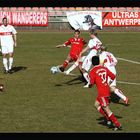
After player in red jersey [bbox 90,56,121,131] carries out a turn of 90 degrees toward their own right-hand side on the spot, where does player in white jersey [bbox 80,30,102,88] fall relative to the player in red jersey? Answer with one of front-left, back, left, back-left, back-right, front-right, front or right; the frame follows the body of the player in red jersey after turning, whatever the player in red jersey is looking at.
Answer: front-left

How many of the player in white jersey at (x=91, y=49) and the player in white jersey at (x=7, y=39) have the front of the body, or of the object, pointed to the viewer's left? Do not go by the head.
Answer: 1

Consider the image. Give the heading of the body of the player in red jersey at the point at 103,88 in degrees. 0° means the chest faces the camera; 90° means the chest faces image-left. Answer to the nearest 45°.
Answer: approximately 135°

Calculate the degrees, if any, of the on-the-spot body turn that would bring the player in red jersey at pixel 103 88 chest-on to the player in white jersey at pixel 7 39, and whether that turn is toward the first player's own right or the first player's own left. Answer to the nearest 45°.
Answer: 0° — they already face them

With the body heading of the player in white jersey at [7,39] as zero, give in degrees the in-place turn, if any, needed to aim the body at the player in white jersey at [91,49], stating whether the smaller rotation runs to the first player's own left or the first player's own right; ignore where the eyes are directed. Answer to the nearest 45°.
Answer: approximately 45° to the first player's own left

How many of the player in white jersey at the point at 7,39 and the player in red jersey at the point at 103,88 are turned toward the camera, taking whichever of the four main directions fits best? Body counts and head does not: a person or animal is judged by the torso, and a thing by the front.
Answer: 1

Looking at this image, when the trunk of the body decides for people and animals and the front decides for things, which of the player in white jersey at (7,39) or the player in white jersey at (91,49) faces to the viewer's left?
the player in white jersey at (91,49)

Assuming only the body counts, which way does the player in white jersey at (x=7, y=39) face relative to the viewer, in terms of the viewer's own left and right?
facing the viewer

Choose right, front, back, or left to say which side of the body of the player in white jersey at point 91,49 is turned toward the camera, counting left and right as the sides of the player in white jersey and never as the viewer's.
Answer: left

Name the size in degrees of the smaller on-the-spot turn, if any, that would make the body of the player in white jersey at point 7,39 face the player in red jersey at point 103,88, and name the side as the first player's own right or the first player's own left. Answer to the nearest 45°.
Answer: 0° — they already face them
